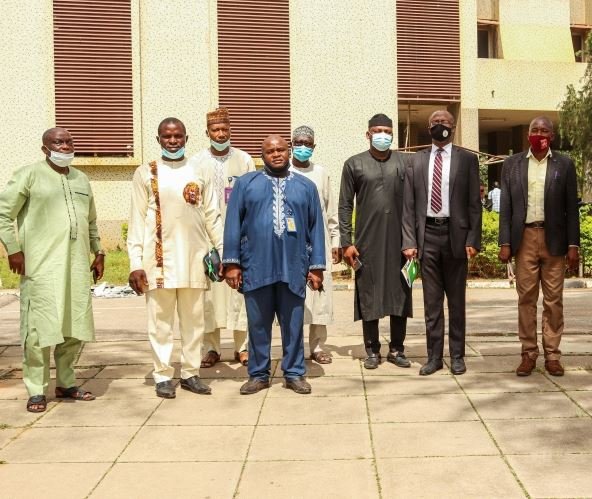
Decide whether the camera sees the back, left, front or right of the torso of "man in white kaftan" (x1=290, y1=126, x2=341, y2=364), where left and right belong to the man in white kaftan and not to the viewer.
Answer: front

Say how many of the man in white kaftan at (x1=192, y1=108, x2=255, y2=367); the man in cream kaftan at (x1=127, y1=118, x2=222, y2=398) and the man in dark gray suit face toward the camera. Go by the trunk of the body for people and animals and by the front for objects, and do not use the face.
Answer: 3

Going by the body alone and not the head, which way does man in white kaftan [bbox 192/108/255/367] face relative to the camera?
toward the camera

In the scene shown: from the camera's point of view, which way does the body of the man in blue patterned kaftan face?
toward the camera

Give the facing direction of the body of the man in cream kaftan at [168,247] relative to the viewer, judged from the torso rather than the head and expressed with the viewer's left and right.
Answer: facing the viewer
